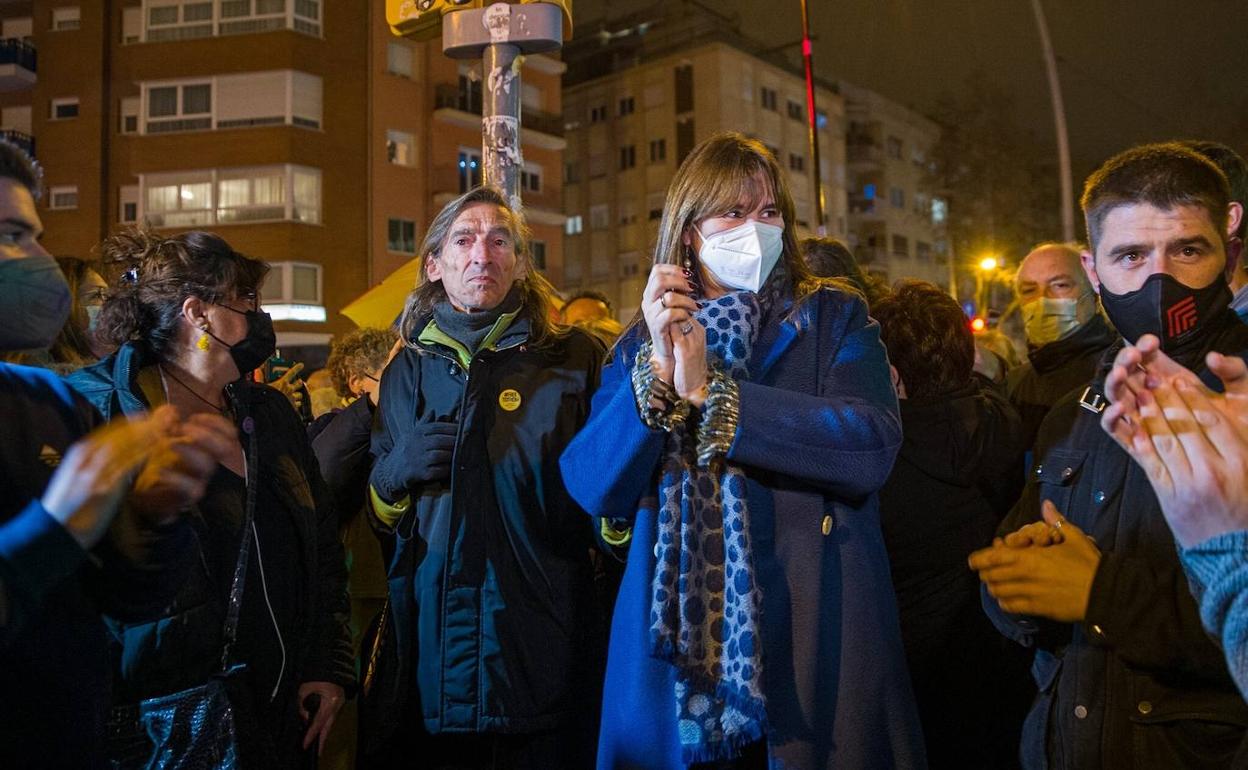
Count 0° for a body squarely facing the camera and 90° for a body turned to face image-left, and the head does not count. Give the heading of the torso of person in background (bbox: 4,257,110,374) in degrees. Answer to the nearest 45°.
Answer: approximately 315°

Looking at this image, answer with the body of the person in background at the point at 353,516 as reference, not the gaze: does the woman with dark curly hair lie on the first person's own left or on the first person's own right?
on the first person's own right

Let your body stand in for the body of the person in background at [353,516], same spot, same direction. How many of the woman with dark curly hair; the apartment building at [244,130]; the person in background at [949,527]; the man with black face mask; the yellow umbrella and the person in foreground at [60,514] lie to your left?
2

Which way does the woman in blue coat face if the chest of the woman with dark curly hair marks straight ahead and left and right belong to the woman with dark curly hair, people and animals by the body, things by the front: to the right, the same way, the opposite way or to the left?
to the right

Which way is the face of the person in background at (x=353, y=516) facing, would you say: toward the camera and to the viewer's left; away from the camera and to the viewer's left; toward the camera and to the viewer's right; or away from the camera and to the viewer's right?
toward the camera and to the viewer's right

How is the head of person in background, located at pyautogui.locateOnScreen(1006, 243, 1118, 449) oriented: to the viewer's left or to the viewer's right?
to the viewer's left

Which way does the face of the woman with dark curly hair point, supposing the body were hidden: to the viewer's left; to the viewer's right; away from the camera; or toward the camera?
to the viewer's right

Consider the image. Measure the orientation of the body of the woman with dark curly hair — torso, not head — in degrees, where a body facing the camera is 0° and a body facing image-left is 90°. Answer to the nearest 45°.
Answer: approximately 315°

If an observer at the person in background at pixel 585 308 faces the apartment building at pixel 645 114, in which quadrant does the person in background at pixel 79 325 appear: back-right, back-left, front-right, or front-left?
back-left

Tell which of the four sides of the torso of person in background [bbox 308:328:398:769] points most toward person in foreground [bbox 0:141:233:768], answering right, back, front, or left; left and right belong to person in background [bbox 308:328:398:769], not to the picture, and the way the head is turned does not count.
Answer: right

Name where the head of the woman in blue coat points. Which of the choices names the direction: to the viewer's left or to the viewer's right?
to the viewer's right
